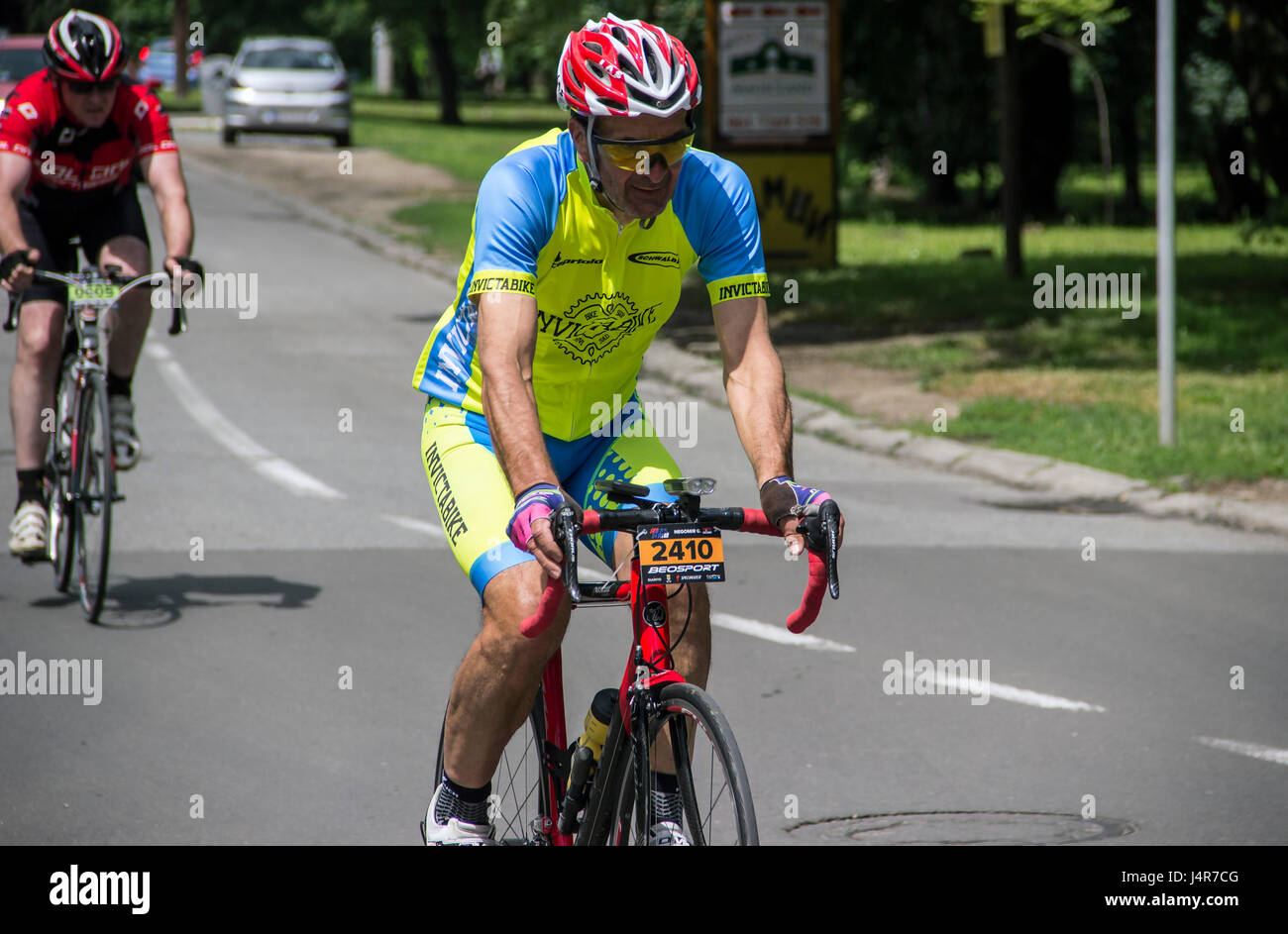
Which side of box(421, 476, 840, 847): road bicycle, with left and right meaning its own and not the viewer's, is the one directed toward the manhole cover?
left

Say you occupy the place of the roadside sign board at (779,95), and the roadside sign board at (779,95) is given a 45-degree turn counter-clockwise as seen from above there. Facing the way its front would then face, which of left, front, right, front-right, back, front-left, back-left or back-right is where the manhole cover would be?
front-right

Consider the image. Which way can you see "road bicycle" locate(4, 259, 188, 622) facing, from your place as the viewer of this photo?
facing the viewer

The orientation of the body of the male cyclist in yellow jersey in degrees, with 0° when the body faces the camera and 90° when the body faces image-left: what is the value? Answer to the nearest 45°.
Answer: approximately 315°

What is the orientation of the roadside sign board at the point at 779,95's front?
toward the camera

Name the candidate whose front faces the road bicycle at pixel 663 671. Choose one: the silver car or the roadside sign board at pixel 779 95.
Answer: the roadside sign board

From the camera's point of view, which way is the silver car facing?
away from the camera

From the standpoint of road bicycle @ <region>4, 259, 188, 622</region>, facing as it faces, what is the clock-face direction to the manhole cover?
The manhole cover is roughly at 11 o'clock from the road bicycle.

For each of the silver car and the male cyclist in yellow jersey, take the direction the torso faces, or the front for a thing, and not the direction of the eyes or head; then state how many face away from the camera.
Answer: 1

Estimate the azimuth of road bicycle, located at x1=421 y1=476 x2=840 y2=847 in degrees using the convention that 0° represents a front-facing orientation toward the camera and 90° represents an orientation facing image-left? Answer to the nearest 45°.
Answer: approximately 315°

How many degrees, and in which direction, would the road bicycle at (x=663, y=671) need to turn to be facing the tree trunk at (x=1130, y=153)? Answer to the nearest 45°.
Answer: approximately 135° to its left

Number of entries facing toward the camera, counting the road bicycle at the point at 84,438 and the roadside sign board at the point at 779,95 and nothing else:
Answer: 2
